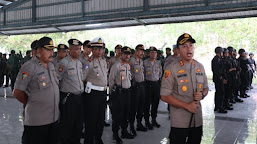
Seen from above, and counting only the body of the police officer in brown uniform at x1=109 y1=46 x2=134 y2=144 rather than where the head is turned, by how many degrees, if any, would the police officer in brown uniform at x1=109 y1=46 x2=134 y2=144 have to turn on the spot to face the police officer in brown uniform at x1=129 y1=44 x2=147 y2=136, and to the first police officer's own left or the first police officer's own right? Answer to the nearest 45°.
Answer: approximately 90° to the first police officer's own left

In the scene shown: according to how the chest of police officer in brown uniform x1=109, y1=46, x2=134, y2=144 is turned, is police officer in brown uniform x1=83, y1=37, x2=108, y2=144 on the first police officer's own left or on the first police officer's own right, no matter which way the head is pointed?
on the first police officer's own right

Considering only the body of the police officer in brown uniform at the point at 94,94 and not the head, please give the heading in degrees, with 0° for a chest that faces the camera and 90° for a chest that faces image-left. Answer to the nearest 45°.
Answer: approximately 315°

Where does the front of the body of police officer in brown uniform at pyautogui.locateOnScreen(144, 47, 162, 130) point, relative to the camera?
toward the camera

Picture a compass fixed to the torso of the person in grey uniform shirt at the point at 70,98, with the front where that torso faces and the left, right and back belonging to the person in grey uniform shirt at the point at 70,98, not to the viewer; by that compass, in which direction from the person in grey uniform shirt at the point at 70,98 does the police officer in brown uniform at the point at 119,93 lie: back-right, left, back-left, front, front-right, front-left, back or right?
left

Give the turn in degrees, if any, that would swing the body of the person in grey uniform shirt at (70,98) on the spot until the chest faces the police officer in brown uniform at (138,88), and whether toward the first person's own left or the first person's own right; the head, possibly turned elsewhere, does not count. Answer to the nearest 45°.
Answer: approximately 90° to the first person's own left

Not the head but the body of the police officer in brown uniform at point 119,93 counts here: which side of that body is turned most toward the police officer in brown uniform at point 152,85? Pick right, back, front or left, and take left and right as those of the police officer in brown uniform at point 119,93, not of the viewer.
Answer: left

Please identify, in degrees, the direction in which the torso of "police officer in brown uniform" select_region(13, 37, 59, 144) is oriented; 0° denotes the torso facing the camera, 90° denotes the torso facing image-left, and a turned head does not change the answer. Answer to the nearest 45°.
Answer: approximately 315°

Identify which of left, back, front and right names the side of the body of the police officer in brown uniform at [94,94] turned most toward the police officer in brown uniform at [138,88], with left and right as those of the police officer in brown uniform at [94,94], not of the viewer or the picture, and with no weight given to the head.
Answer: left

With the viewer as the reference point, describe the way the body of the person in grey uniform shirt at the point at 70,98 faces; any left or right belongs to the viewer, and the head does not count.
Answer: facing the viewer and to the right of the viewer
